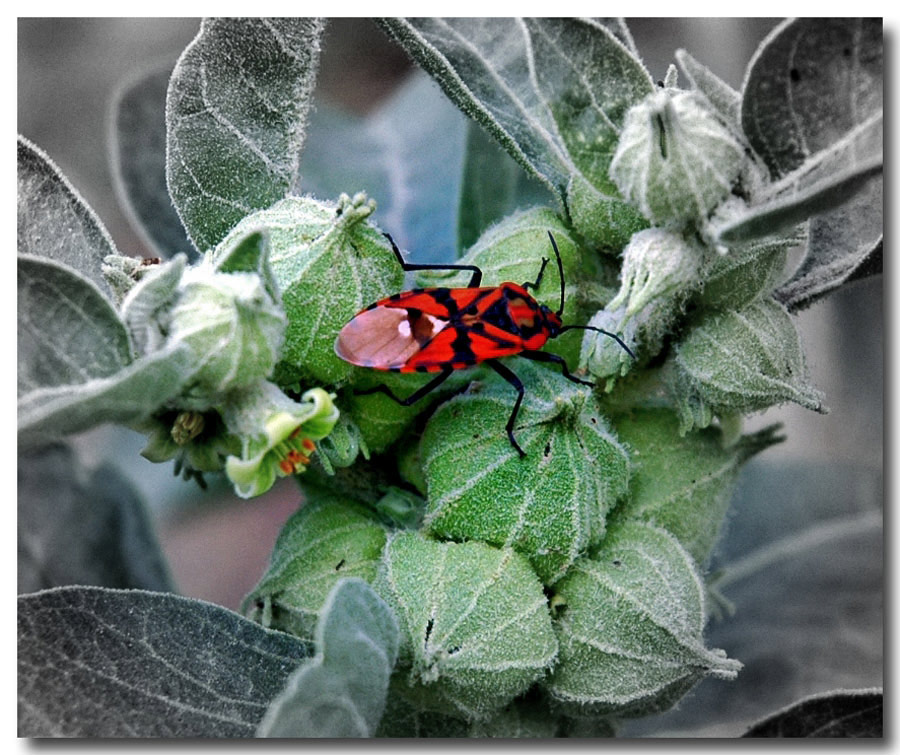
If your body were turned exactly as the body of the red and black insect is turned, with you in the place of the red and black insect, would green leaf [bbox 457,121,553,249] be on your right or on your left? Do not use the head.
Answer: on your left

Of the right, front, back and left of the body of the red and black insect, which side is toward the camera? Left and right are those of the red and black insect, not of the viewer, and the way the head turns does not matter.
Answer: right

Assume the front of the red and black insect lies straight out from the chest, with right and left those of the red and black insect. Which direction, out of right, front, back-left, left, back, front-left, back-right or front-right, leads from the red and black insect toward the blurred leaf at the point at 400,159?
left
